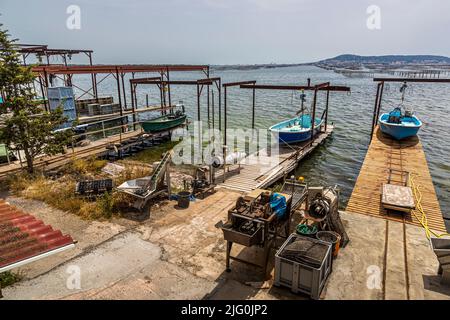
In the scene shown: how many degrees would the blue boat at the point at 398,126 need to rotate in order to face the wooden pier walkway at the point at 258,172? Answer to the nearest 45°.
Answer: approximately 45° to its right

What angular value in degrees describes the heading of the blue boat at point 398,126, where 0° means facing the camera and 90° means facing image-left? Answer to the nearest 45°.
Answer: approximately 0°

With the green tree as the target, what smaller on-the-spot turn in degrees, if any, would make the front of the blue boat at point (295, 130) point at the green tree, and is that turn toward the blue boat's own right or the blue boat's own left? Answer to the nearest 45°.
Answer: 0° — it already faces it

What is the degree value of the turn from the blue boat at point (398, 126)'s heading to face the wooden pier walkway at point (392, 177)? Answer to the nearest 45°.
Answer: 0° — it already faces it

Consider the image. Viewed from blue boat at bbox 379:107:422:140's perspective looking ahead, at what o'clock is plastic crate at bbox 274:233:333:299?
The plastic crate is roughly at 12 o'clock from the blue boat.
